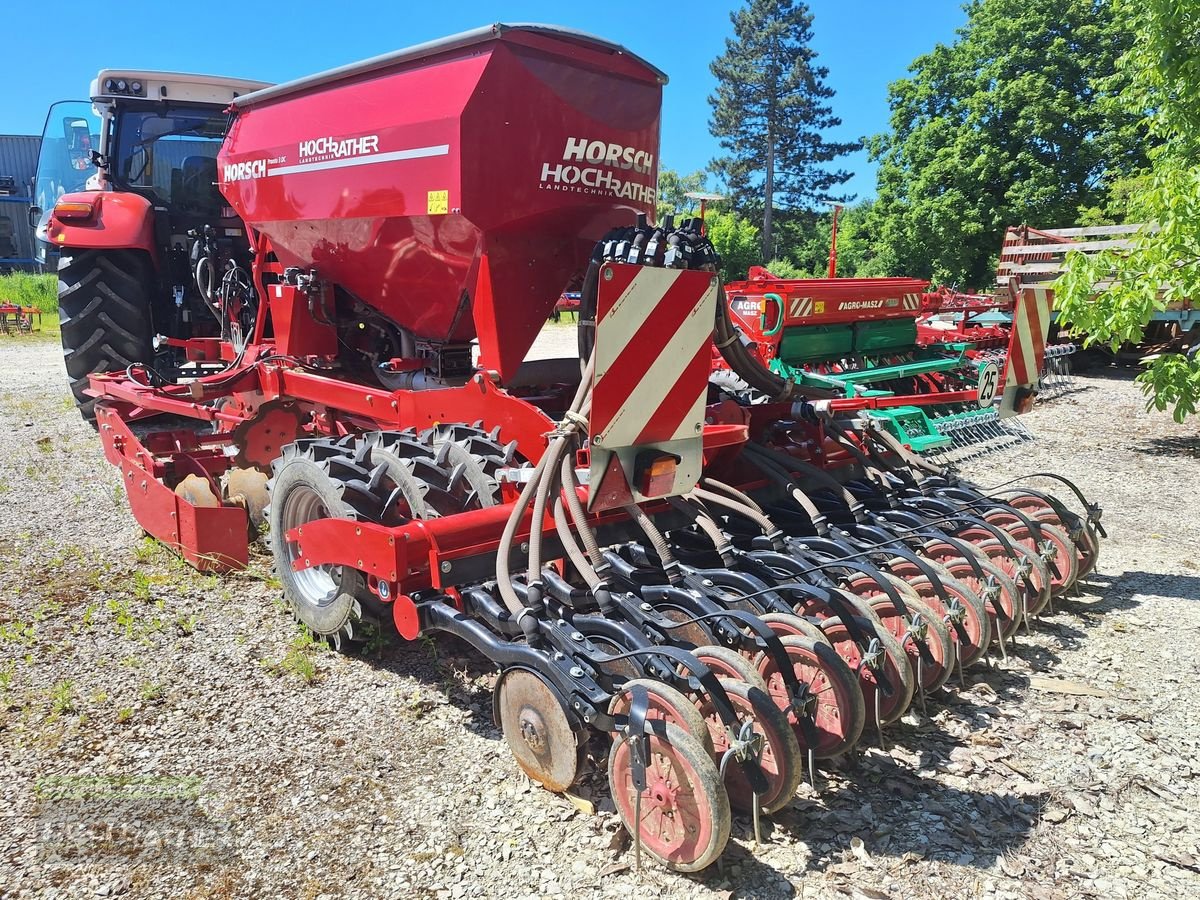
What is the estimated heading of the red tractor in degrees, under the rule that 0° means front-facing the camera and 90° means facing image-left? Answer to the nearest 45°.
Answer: approximately 180°

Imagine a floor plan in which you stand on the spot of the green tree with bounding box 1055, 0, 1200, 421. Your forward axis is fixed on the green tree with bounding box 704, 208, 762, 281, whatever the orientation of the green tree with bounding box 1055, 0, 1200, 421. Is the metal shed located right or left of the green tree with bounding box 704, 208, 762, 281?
left

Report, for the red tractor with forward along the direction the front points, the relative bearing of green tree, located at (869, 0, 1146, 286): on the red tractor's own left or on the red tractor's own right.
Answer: on the red tractor's own right

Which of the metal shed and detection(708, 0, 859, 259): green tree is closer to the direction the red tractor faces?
the metal shed

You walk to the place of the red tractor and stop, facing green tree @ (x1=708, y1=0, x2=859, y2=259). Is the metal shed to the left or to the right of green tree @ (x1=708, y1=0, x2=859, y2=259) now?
left

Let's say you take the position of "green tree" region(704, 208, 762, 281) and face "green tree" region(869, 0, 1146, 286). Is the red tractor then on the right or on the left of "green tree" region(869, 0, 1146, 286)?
right

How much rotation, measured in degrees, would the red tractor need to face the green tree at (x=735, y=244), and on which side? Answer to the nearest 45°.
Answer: approximately 45° to its right

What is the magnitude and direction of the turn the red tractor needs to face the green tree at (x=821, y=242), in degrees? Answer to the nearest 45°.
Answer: approximately 45° to its right
